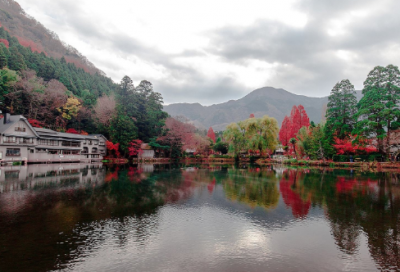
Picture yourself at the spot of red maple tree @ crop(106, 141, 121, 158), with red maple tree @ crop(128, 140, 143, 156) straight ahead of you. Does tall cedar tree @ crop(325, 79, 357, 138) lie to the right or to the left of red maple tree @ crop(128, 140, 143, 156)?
right

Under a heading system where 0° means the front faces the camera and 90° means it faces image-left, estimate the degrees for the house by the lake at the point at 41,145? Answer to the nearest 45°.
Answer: approximately 315°

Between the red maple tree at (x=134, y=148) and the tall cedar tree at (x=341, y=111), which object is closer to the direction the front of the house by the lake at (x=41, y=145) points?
the tall cedar tree
